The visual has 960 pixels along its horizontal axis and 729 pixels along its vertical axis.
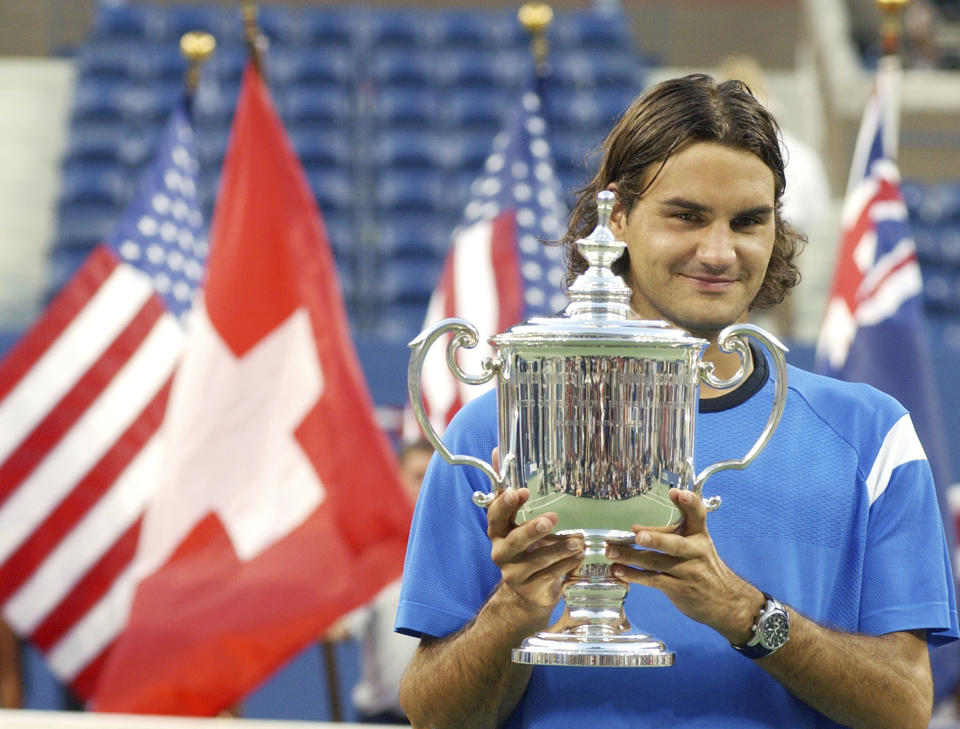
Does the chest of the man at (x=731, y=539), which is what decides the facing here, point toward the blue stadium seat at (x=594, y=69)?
no

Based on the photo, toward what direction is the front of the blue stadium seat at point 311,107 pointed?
toward the camera

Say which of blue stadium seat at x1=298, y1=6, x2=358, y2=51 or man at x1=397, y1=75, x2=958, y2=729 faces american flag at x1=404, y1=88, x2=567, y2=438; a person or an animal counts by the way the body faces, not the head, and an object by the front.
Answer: the blue stadium seat

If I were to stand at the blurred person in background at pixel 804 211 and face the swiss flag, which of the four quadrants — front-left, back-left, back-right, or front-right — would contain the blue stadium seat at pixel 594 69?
back-right

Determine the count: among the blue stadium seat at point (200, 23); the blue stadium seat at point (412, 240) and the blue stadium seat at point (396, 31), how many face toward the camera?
3

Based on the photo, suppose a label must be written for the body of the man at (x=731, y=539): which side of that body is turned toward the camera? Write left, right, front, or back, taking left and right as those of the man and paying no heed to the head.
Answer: front

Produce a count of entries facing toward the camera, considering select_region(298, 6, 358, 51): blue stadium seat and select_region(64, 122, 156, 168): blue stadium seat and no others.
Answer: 2

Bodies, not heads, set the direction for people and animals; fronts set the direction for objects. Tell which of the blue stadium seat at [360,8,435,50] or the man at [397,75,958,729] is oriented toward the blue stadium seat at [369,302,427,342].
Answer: the blue stadium seat at [360,8,435,50]

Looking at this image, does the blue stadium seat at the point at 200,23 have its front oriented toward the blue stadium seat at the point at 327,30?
no

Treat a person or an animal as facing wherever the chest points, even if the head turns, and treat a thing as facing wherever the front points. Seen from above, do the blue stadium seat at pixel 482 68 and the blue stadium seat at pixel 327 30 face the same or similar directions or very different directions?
same or similar directions

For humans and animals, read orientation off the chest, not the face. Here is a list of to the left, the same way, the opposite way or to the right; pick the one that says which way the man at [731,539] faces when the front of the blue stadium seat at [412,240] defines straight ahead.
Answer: the same way

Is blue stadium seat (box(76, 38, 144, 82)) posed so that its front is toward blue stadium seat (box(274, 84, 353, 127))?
no

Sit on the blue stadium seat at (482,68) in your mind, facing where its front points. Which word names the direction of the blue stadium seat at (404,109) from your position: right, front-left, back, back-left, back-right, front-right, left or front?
front-right

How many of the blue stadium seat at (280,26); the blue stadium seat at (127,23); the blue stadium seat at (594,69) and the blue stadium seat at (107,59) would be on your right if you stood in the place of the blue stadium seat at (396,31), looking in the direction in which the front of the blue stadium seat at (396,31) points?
3

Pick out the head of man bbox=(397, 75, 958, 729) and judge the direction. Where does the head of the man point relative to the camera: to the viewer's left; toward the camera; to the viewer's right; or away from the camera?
toward the camera

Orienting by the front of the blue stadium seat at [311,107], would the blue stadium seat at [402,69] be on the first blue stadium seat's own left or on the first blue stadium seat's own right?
on the first blue stadium seat's own left

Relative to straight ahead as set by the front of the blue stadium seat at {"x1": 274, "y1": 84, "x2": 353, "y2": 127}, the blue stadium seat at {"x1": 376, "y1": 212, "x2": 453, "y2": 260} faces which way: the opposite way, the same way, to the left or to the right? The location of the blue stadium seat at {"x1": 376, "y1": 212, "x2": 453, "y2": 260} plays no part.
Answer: the same way

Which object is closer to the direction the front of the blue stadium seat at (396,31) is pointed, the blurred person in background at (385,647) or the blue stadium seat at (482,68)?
the blurred person in background

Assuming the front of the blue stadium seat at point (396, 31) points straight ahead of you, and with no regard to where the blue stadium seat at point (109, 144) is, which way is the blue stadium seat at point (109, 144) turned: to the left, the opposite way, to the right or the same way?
the same way

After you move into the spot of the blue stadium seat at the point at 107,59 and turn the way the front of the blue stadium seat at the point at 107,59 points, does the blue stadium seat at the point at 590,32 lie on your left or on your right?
on your left

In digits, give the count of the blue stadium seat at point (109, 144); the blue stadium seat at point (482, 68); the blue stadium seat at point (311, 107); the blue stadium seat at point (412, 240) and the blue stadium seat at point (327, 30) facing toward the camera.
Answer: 5
